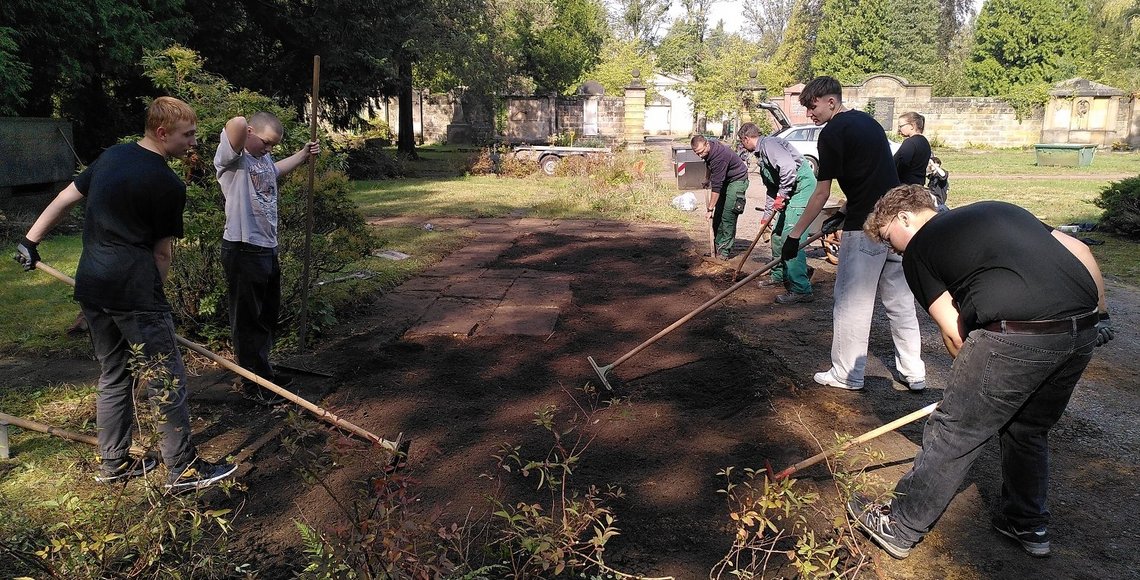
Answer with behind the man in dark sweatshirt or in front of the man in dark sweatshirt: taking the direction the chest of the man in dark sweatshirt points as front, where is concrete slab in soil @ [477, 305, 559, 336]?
in front

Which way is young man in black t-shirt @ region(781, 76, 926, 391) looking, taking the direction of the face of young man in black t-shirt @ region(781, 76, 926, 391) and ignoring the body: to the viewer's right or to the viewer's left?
to the viewer's left

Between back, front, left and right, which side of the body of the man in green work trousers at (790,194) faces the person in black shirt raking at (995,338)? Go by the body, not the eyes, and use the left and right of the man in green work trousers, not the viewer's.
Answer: left

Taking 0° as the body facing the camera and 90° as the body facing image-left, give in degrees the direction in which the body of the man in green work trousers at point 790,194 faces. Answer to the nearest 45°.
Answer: approximately 90°

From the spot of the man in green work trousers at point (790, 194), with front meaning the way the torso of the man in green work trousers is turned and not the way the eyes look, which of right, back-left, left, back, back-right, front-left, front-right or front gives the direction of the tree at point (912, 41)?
right

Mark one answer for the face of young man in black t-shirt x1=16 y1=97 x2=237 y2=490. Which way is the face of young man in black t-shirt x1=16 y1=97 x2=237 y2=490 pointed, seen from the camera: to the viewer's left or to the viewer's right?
to the viewer's right

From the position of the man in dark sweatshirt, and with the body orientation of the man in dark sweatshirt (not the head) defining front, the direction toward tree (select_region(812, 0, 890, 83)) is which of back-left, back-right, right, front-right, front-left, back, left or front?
back-right

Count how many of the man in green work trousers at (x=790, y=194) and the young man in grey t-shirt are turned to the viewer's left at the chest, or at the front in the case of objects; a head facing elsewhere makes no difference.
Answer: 1

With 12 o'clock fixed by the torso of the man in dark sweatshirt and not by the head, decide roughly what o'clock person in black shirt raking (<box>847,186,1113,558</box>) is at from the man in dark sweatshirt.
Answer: The person in black shirt raking is roughly at 10 o'clock from the man in dark sweatshirt.

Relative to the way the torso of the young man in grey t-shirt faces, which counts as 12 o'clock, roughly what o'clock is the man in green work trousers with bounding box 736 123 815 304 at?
The man in green work trousers is roughly at 10 o'clock from the young man in grey t-shirt.

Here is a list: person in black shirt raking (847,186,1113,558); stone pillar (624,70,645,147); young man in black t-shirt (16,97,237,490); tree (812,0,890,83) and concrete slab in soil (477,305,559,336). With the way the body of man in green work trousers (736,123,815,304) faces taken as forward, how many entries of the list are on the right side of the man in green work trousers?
2

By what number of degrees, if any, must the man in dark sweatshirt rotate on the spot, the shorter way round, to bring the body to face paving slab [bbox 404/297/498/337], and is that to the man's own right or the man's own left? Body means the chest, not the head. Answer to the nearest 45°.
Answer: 0° — they already face it
